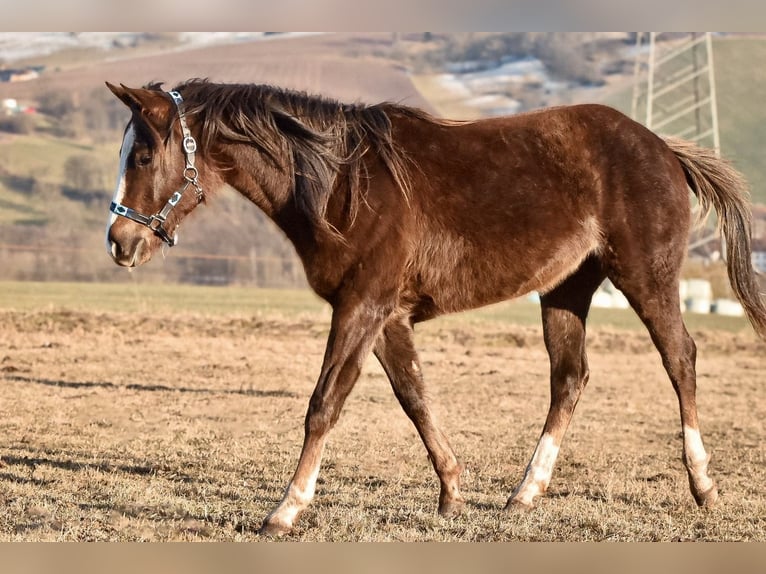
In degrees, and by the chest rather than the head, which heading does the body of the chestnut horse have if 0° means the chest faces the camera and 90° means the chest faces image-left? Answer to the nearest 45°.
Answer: approximately 90°
